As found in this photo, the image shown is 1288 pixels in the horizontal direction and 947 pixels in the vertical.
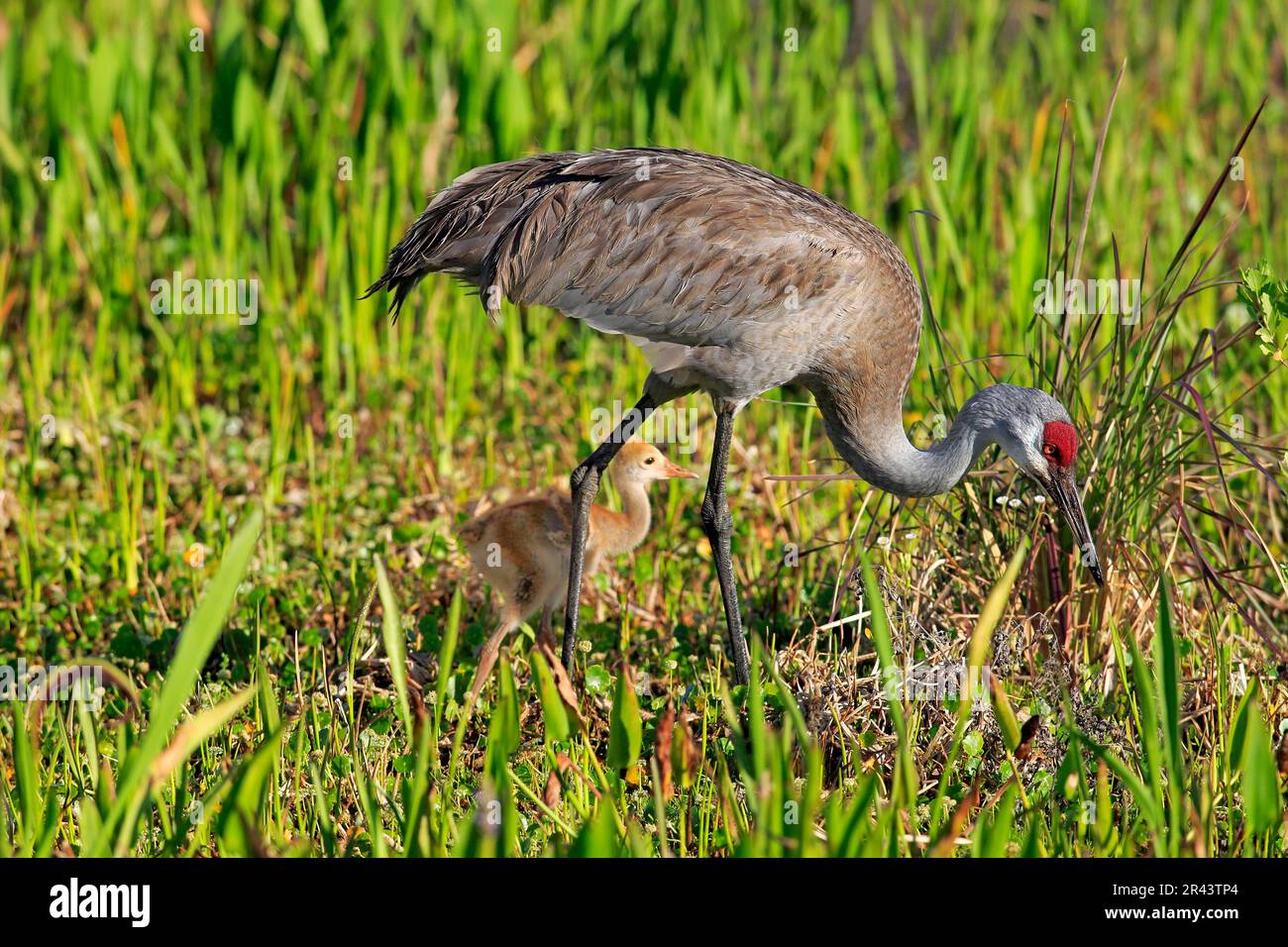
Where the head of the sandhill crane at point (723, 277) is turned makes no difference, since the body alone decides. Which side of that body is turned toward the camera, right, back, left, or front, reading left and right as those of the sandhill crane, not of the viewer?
right

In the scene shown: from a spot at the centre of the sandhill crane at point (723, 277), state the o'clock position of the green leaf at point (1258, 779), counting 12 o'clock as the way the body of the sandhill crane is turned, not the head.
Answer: The green leaf is roughly at 2 o'clock from the sandhill crane.

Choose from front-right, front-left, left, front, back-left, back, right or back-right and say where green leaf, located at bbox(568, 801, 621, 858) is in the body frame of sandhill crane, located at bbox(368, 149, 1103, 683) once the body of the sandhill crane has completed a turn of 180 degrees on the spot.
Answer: left

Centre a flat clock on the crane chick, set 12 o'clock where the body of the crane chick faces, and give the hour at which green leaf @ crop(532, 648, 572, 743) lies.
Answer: The green leaf is roughly at 3 o'clock from the crane chick.

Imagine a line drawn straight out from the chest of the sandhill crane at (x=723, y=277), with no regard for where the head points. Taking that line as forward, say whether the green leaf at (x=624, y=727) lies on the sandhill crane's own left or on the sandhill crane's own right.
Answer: on the sandhill crane's own right

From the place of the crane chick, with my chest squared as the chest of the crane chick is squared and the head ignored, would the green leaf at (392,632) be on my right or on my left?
on my right

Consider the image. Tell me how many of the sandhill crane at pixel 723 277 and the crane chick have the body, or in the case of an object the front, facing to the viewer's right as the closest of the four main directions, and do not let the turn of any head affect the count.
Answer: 2

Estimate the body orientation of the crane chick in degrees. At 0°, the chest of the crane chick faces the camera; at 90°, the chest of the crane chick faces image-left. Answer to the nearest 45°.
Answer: approximately 270°

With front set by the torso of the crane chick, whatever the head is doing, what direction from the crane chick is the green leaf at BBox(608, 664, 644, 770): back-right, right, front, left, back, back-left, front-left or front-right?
right
